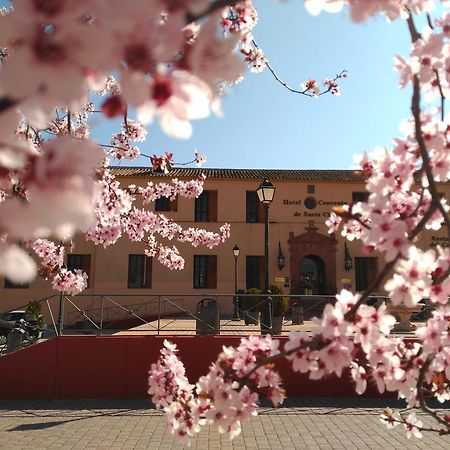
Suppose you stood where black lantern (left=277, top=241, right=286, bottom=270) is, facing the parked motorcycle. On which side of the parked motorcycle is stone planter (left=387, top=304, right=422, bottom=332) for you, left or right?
left

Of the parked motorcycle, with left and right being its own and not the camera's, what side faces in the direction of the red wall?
right
